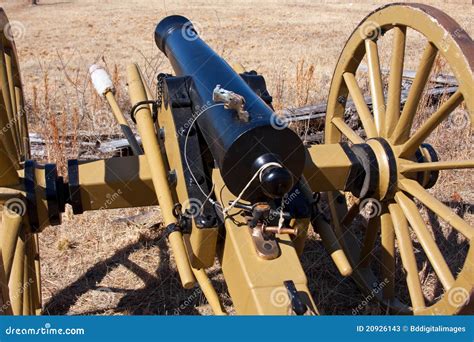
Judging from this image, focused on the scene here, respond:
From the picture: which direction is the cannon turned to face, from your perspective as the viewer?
facing away from the viewer and to the left of the viewer
